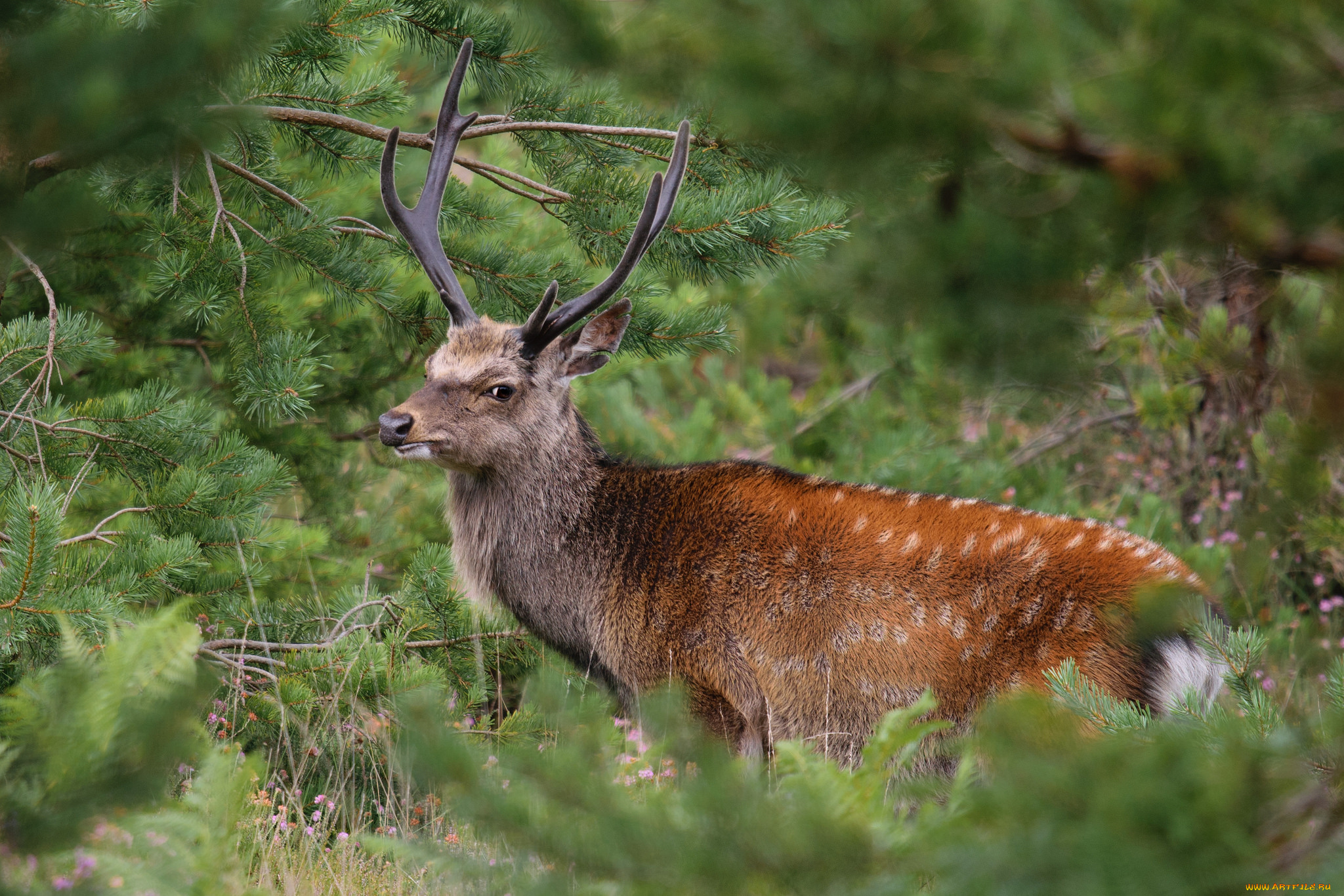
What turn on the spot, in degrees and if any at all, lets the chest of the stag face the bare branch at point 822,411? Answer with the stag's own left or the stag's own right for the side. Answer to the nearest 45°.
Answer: approximately 90° to the stag's own right

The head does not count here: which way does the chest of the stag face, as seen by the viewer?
to the viewer's left

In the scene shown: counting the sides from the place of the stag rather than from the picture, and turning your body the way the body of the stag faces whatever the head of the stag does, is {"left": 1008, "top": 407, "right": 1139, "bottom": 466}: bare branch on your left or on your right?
on your right
